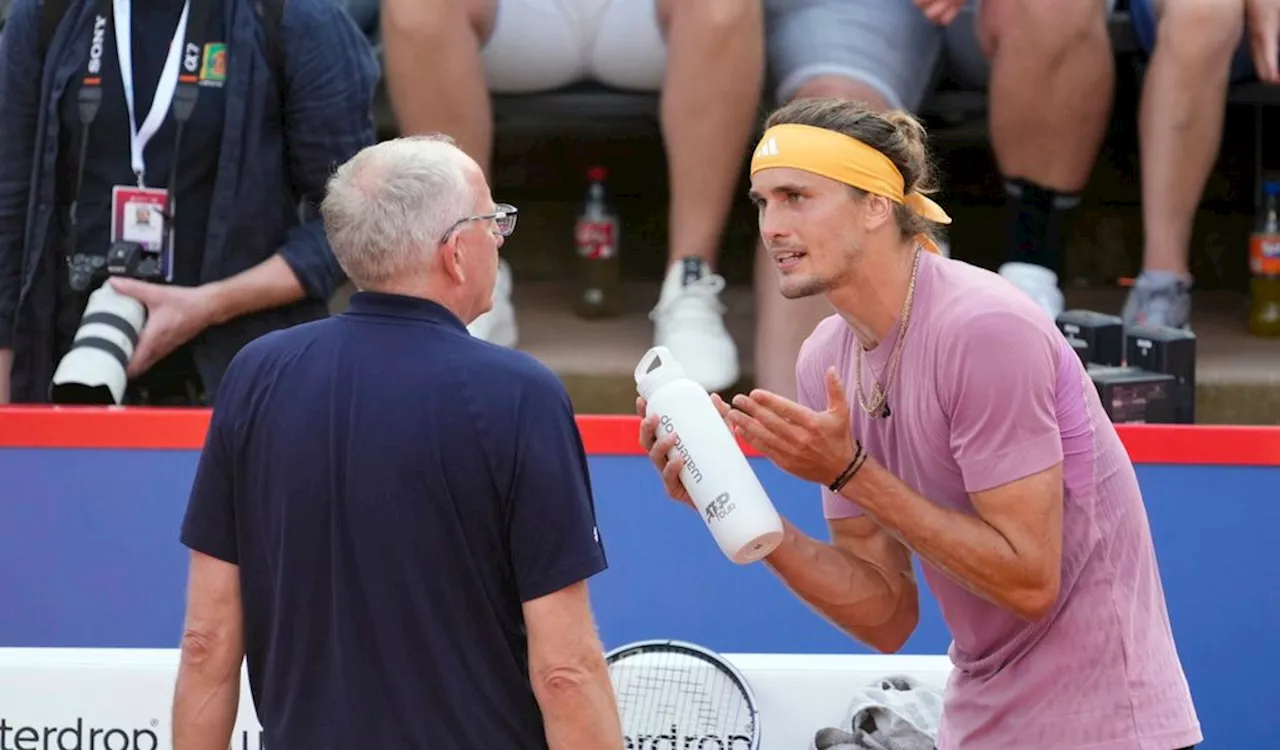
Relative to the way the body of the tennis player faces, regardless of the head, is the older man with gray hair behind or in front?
in front

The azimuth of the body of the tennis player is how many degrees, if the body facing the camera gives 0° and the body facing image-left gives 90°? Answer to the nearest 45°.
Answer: approximately 45°

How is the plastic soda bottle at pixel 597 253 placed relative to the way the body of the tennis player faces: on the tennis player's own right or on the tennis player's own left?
on the tennis player's own right

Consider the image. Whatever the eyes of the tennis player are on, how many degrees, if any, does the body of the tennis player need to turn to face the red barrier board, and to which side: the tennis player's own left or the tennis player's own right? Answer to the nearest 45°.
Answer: approximately 90° to the tennis player's own right

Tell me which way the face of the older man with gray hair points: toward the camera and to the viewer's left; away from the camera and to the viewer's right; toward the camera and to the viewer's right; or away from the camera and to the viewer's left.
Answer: away from the camera and to the viewer's right
